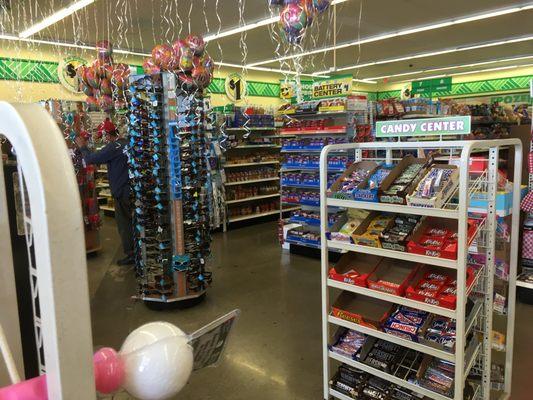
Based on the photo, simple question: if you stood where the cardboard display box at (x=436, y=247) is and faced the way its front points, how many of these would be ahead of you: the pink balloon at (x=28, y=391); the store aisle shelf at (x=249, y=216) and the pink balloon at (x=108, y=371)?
2

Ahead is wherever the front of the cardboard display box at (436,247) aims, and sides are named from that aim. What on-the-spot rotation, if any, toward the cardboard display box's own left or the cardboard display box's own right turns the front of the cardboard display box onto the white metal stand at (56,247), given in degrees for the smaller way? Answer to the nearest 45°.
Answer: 0° — it already faces it

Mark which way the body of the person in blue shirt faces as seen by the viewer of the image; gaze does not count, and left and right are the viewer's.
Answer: facing to the left of the viewer

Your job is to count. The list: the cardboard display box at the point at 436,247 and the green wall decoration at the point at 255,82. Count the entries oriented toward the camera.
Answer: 2

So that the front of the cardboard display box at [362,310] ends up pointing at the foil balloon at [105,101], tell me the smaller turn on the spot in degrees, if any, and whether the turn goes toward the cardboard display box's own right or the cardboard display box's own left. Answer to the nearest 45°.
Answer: approximately 90° to the cardboard display box's own right

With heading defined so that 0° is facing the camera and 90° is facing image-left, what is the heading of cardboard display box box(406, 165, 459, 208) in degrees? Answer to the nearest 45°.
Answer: approximately 45°

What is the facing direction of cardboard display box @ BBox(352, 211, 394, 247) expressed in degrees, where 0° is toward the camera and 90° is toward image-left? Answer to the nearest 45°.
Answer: approximately 45°

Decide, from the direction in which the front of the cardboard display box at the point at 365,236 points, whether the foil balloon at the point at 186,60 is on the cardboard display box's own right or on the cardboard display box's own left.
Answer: on the cardboard display box's own right

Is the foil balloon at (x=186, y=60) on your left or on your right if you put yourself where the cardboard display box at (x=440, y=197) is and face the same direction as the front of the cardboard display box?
on your right
